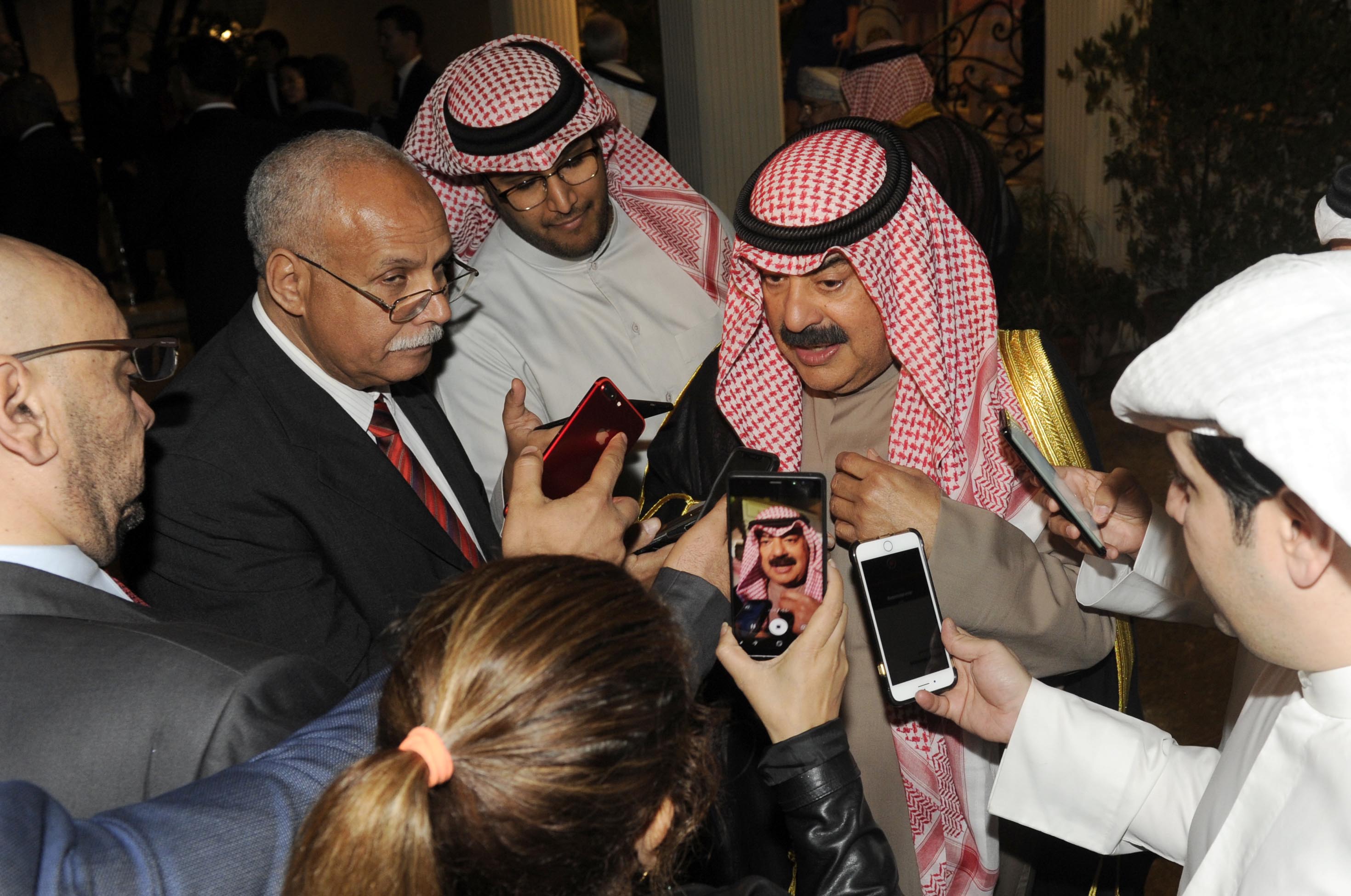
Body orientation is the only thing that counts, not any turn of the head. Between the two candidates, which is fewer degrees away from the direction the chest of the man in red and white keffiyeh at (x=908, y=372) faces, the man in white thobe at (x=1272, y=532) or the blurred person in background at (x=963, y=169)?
the man in white thobe

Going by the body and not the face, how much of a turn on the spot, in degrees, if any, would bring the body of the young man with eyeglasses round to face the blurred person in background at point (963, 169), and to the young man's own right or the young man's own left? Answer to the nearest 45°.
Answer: approximately 135° to the young man's own left

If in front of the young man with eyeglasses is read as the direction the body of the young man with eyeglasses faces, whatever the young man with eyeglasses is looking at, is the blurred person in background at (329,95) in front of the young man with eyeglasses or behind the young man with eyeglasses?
behind

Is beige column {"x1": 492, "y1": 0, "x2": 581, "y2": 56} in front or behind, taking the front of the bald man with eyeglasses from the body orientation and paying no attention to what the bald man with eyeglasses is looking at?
in front

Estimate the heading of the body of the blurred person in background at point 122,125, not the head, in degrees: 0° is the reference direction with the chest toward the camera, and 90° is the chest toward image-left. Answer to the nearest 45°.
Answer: approximately 0°

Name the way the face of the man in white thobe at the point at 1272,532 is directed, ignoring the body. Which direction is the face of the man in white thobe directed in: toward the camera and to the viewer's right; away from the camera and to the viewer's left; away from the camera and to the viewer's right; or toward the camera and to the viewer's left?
away from the camera and to the viewer's left

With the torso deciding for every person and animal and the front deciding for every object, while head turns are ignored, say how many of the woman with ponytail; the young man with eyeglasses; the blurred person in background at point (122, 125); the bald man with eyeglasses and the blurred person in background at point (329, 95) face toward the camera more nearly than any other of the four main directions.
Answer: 2

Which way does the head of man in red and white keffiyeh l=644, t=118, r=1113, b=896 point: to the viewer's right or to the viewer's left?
to the viewer's left

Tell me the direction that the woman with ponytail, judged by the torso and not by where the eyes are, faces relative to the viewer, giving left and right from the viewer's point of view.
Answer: facing away from the viewer and to the right of the viewer
